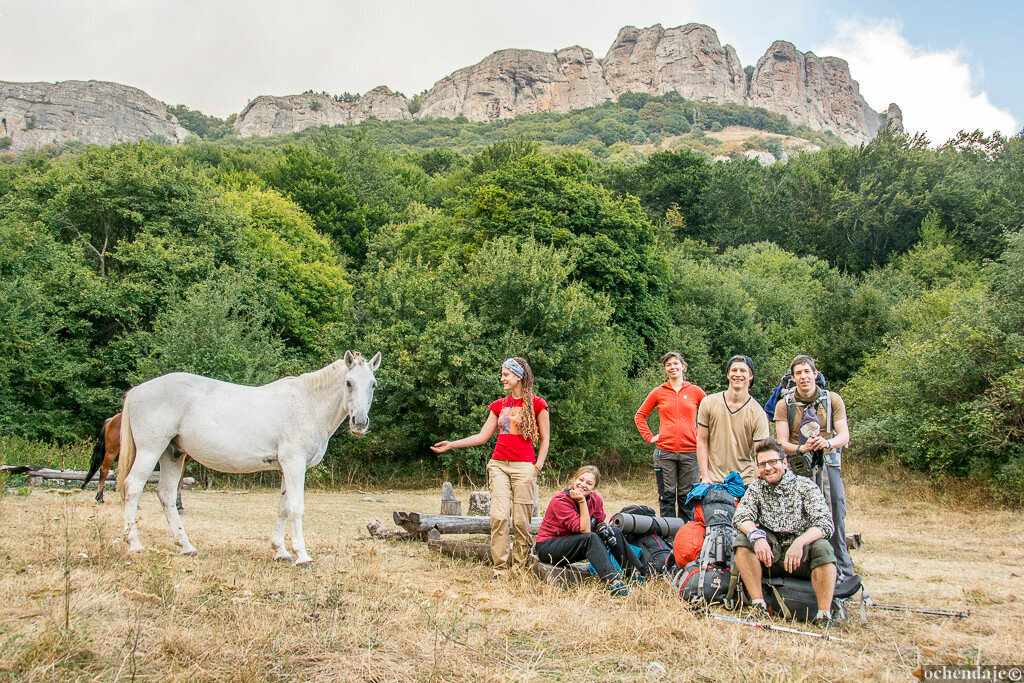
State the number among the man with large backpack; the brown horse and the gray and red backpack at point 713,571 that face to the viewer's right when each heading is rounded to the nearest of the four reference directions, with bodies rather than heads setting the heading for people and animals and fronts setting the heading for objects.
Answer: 1

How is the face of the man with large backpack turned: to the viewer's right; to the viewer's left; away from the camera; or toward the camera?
toward the camera

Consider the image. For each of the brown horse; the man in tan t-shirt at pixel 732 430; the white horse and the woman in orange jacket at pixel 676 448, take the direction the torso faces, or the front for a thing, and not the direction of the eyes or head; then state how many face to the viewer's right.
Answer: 2

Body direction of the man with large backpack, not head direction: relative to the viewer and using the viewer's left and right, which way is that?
facing the viewer

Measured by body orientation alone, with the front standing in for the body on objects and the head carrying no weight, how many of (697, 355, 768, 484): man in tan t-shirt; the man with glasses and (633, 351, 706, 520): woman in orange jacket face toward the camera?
3

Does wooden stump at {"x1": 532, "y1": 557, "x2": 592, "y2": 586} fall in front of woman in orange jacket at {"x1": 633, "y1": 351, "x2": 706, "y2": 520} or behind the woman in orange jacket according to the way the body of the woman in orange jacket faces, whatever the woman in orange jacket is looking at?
in front

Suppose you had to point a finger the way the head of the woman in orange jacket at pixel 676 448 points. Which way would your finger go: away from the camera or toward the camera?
toward the camera

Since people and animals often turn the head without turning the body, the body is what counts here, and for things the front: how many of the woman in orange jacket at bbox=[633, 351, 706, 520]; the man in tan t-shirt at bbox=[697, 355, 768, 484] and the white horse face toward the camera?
2

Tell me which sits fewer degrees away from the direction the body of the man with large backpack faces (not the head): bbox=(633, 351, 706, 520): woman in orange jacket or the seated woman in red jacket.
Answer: the seated woman in red jacket

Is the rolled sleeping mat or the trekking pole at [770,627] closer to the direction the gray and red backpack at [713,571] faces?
the trekking pole

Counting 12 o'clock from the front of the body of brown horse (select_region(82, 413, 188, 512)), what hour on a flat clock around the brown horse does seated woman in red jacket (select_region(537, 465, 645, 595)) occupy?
The seated woman in red jacket is roughly at 2 o'clock from the brown horse.

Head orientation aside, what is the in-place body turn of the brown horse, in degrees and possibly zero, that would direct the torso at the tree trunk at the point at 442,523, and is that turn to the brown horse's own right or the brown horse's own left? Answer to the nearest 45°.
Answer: approximately 45° to the brown horse's own right

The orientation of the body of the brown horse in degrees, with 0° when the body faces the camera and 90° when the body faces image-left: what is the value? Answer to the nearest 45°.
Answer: approximately 270°

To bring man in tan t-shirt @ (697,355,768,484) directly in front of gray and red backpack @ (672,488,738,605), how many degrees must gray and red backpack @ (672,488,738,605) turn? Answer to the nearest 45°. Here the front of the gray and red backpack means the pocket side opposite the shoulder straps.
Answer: approximately 180°

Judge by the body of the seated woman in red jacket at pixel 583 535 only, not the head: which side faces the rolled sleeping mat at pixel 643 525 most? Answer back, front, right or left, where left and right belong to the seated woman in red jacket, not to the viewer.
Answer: left

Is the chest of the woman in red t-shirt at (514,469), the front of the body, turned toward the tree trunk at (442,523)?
no

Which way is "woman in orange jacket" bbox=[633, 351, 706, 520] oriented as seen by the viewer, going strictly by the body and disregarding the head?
toward the camera
